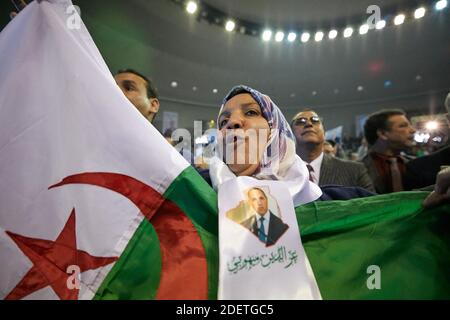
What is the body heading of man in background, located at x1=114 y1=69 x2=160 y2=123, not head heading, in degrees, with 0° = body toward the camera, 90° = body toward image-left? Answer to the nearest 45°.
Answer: approximately 45°

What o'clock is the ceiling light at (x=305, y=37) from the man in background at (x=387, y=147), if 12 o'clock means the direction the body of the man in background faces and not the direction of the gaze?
The ceiling light is roughly at 7 o'clock from the man in background.

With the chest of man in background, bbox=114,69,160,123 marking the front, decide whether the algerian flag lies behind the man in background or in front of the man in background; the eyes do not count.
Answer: in front

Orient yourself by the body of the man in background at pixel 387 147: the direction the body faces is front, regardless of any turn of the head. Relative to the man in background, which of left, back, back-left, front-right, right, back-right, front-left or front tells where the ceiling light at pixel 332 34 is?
back-left

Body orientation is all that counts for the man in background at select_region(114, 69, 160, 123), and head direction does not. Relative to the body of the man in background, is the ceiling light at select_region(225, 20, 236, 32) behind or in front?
behind

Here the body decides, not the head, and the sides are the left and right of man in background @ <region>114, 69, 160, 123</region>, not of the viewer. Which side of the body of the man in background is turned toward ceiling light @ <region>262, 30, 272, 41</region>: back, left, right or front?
back

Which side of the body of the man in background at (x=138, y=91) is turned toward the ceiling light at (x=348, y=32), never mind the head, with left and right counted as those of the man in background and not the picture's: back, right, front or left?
back
